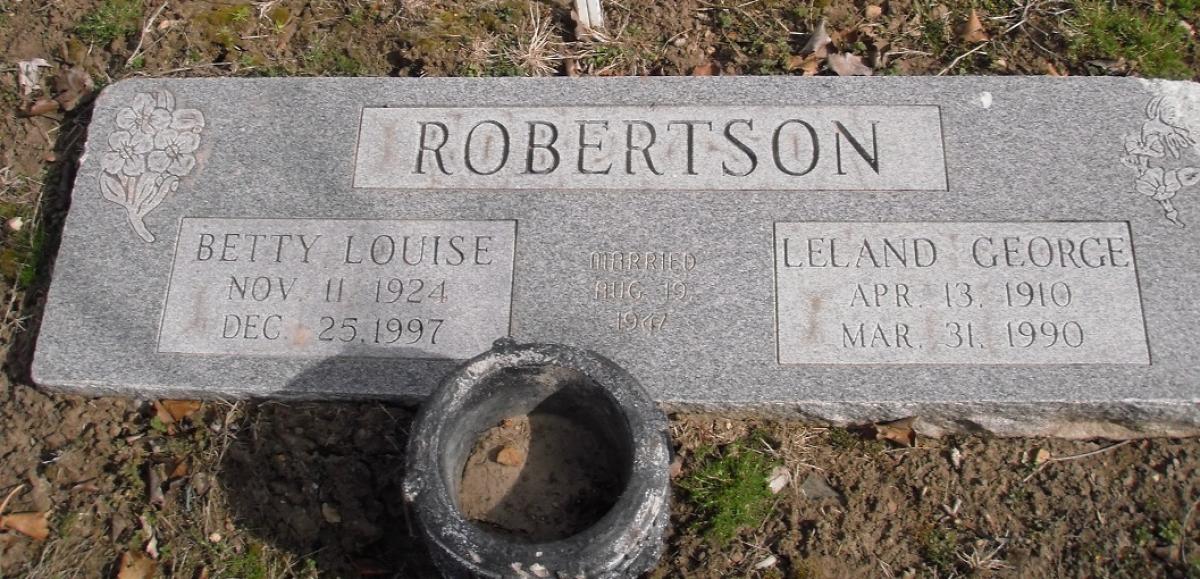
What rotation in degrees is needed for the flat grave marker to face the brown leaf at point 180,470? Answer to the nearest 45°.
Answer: approximately 90° to its right

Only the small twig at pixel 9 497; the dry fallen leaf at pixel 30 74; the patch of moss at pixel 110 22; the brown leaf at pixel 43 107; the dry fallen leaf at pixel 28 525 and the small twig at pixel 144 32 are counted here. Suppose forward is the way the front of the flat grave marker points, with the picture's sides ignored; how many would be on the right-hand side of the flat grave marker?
6

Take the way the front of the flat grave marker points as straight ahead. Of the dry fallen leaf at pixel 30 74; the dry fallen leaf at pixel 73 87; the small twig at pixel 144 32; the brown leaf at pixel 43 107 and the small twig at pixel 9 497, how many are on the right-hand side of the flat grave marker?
5

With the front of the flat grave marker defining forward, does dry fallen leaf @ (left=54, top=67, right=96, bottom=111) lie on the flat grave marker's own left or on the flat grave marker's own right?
on the flat grave marker's own right

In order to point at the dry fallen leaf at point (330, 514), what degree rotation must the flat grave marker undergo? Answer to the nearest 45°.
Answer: approximately 90° to its right

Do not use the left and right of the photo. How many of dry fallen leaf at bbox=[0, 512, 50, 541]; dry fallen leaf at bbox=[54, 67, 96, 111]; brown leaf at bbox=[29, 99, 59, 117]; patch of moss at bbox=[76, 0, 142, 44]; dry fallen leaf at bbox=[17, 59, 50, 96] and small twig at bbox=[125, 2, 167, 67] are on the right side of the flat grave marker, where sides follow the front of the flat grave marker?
6

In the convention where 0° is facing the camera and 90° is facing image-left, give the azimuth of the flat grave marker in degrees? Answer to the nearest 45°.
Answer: approximately 0°

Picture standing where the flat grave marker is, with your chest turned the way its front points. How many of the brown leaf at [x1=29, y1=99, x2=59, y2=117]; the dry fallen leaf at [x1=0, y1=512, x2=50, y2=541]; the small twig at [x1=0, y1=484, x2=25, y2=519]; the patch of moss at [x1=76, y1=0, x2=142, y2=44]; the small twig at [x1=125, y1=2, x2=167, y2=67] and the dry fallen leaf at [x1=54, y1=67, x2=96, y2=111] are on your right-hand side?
6

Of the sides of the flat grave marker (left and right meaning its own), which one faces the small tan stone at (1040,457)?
left

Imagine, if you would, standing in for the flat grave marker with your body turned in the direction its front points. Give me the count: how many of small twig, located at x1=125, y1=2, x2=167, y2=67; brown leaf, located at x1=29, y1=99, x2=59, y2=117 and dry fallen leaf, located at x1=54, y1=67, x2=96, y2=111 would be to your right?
3

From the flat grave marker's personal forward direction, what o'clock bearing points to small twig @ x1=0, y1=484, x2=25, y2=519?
The small twig is roughly at 3 o'clock from the flat grave marker.

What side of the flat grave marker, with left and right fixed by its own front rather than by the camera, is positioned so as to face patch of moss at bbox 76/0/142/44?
right

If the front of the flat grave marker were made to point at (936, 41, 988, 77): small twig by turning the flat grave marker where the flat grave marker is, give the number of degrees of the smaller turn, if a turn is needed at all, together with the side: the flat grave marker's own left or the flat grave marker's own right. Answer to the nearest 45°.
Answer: approximately 90° to the flat grave marker's own left

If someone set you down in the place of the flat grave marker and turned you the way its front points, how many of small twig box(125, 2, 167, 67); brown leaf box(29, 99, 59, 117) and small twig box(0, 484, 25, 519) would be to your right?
3

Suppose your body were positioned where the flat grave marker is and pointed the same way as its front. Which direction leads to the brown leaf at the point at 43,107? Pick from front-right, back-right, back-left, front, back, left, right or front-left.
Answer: right
